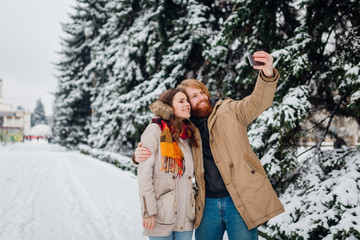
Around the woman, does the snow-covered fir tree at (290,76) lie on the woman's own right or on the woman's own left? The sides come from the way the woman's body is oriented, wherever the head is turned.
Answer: on the woman's own left

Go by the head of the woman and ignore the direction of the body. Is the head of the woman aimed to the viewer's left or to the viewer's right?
to the viewer's right

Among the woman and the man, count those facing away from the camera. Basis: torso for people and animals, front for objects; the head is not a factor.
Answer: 0

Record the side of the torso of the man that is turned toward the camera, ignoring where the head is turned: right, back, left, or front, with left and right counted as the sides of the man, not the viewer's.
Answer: front

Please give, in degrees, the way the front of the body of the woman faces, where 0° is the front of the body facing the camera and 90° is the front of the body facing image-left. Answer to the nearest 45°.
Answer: approximately 315°

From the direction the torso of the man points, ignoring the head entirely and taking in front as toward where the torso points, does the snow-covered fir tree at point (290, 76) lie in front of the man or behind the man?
behind
